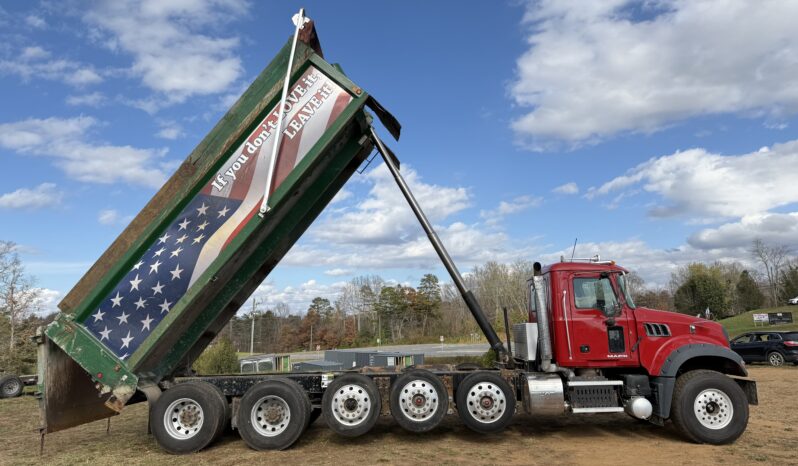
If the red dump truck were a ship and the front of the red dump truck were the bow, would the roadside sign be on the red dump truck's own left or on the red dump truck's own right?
on the red dump truck's own left

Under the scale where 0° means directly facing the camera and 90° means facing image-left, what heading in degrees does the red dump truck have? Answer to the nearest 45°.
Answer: approximately 270°

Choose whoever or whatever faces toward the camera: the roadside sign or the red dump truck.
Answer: the roadside sign

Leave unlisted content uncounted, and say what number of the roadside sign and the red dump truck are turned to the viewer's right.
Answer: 1

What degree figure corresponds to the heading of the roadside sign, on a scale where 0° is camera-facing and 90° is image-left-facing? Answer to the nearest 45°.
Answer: approximately 0°

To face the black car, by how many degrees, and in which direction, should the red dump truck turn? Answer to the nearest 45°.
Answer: approximately 45° to its left

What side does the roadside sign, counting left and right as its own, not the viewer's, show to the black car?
front

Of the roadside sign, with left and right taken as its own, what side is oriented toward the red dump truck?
front
